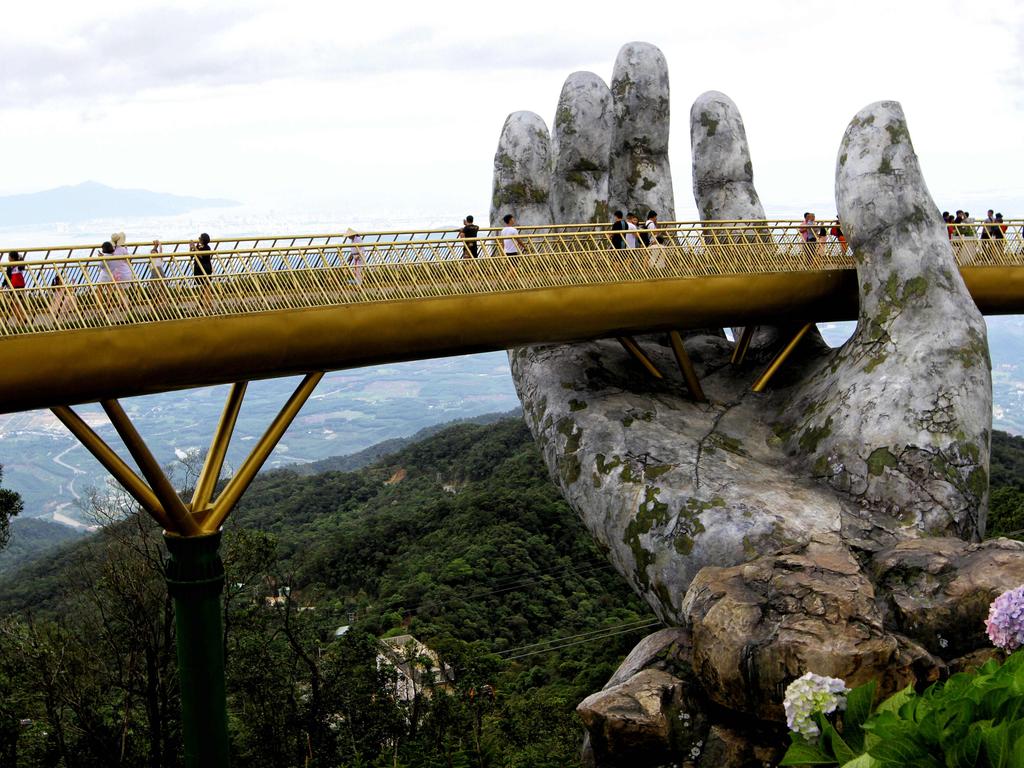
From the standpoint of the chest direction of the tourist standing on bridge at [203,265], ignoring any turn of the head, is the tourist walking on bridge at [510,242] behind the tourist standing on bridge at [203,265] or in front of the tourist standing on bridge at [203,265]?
behind

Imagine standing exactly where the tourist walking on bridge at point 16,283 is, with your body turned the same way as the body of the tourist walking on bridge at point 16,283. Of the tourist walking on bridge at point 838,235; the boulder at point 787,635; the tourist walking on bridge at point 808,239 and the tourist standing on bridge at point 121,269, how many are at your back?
0

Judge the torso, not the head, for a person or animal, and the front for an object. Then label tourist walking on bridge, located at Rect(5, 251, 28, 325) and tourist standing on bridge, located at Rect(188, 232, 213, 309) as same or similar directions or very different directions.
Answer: very different directions

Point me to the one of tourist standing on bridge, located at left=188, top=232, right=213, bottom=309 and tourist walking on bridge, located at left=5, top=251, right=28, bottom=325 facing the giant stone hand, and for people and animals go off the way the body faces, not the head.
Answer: tourist walking on bridge, located at left=5, top=251, right=28, bottom=325

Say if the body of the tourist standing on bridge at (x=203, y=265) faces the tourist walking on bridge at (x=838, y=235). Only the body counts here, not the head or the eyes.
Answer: no

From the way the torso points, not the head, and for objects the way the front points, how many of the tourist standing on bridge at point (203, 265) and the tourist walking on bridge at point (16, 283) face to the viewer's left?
1

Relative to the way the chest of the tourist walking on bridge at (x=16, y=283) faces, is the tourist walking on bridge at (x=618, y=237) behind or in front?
in front

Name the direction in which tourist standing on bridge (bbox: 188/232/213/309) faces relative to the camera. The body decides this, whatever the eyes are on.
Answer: to the viewer's left

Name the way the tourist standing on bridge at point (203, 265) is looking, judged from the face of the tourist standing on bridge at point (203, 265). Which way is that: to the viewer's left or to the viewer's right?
to the viewer's left
